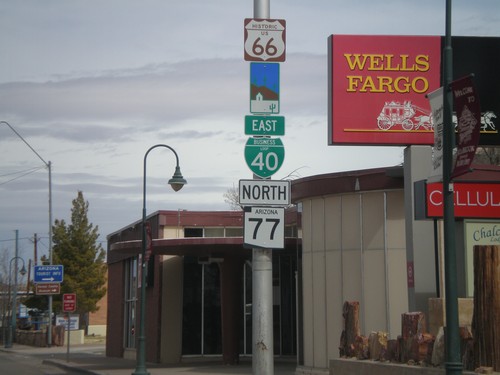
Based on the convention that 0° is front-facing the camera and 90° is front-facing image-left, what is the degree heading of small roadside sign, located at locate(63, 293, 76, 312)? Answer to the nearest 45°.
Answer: approximately 0°

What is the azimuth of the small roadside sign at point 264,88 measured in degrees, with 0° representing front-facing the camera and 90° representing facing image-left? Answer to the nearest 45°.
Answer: approximately 0°

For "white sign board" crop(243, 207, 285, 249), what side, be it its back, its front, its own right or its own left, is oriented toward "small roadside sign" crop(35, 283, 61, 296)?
back
